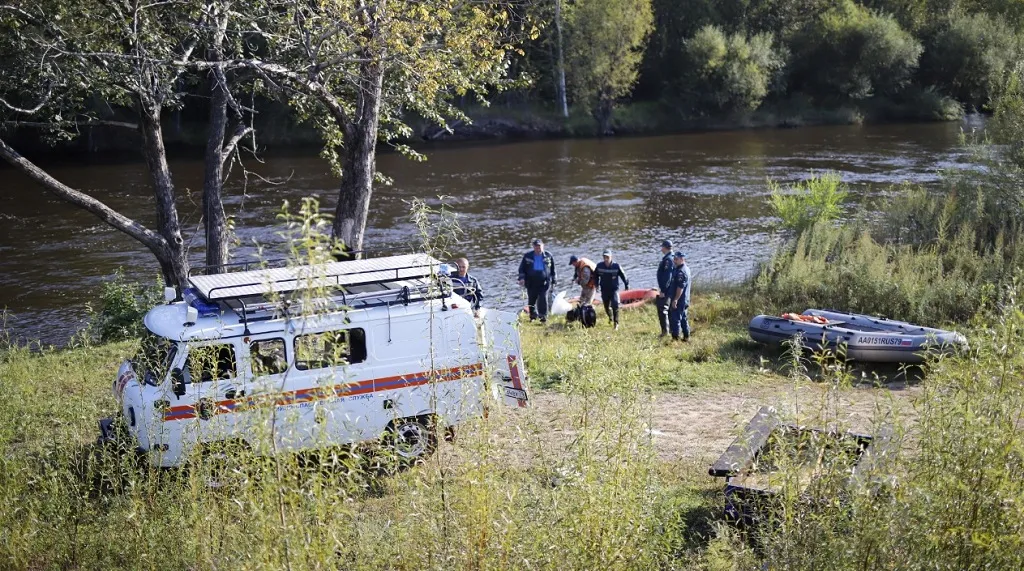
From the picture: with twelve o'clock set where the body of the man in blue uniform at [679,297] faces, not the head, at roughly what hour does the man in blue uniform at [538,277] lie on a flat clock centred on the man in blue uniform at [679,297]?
the man in blue uniform at [538,277] is roughly at 1 o'clock from the man in blue uniform at [679,297].

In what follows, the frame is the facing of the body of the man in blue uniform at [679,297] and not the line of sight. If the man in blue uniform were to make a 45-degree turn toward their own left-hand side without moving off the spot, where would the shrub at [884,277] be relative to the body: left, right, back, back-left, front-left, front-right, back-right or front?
back

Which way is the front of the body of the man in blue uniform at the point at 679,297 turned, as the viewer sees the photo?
to the viewer's left

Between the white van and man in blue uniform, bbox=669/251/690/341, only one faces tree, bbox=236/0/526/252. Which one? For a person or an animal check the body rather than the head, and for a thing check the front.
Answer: the man in blue uniform

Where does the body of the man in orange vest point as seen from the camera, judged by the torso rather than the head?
to the viewer's left

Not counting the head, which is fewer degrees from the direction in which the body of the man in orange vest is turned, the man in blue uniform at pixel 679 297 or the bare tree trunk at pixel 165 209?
the bare tree trunk

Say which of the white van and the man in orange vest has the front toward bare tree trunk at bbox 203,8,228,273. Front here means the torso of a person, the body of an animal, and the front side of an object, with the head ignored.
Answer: the man in orange vest

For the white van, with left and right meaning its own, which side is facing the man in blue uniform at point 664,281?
back

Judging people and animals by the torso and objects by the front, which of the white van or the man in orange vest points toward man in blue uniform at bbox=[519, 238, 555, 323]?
the man in orange vest
